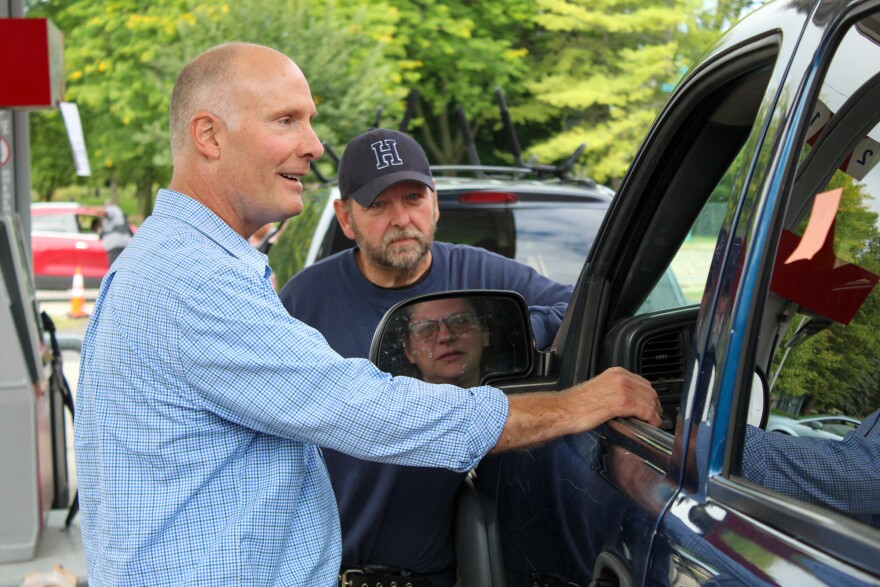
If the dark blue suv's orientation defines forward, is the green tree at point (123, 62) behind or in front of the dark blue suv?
in front

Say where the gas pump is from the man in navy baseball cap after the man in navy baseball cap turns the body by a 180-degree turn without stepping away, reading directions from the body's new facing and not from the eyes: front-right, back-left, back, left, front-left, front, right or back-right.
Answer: front-left

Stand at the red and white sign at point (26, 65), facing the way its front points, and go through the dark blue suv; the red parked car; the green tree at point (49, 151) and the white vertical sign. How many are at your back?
3

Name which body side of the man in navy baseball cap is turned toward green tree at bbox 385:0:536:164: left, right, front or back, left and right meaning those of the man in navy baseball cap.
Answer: back

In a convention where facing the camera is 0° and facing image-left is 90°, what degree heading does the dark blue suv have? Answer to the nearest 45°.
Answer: approximately 135°

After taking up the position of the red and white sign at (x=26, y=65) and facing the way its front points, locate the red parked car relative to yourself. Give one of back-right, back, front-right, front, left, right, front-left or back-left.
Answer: back

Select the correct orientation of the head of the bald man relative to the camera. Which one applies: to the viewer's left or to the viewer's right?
to the viewer's right

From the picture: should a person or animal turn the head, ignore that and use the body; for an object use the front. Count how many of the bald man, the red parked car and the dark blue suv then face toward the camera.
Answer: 0

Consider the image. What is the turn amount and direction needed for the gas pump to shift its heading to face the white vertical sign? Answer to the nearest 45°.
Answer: approximately 90° to its left

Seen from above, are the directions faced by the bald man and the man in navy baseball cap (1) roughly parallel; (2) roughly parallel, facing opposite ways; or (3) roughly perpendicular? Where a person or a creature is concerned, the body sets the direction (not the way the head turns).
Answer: roughly perpendicular

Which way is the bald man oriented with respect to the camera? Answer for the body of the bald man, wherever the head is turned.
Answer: to the viewer's right

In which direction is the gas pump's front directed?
to the viewer's right

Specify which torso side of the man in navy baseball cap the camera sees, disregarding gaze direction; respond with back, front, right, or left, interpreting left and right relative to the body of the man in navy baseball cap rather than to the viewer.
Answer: front

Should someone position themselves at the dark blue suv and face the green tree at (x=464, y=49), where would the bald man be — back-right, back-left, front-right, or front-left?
front-left
